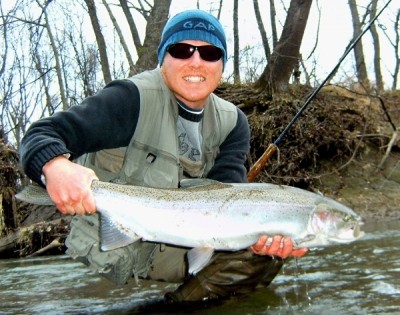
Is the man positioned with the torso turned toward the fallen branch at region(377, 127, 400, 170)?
no

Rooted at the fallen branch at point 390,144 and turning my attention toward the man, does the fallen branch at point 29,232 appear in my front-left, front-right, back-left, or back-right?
front-right

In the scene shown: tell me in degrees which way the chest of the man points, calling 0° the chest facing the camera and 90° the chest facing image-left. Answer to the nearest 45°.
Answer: approximately 0°

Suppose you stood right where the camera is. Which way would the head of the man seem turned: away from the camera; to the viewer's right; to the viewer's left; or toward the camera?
toward the camera

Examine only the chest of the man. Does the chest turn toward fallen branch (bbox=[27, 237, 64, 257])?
no

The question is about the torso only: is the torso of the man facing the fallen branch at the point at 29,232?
no
